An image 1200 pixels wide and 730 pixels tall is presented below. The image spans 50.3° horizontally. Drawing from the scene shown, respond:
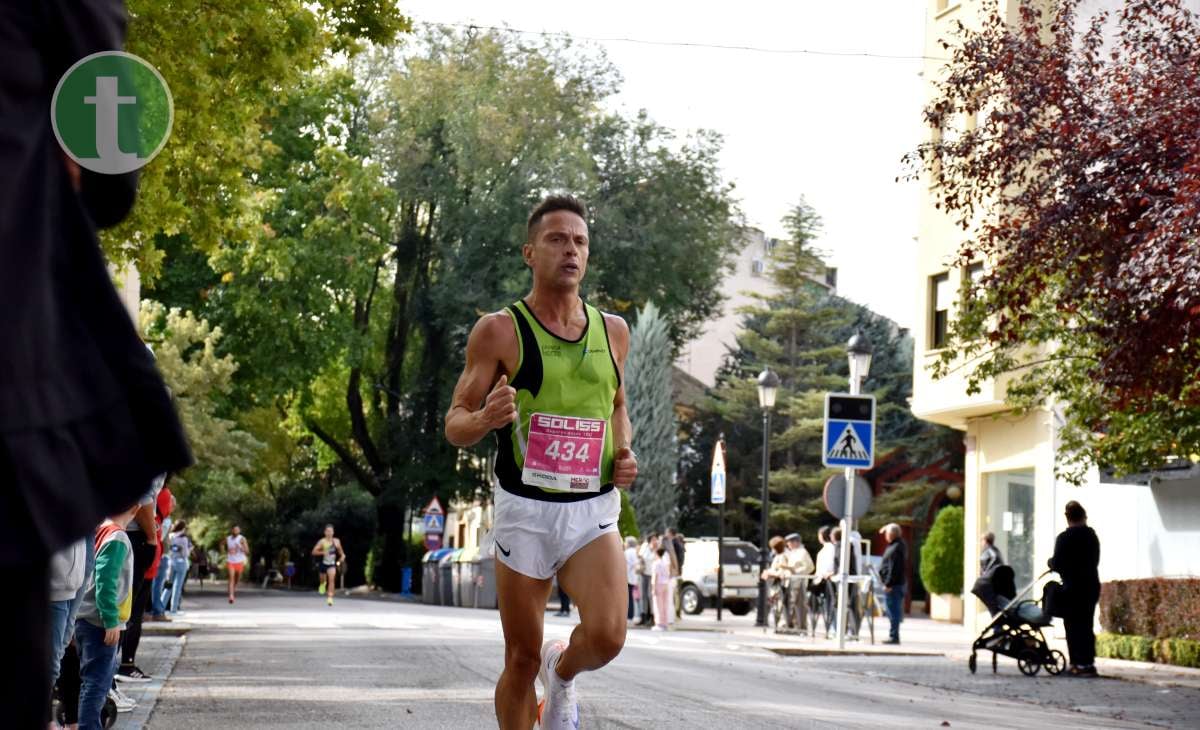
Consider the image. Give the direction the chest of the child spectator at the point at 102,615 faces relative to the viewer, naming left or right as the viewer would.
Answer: facing to the right of the viewer

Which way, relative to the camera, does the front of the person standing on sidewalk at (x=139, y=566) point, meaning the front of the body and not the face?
to the viewer's right

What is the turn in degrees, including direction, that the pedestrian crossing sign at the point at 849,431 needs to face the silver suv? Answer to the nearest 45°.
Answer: approximately 180°

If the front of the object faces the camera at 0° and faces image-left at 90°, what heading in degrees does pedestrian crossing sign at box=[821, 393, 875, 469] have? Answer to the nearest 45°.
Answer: approximately 0°

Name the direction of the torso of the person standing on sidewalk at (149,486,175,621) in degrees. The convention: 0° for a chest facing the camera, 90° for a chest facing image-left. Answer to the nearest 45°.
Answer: approximately 270°

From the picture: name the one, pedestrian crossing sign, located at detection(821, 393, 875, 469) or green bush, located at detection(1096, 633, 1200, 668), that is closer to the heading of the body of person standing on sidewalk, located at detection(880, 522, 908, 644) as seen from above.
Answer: the pedestrian crossing sign

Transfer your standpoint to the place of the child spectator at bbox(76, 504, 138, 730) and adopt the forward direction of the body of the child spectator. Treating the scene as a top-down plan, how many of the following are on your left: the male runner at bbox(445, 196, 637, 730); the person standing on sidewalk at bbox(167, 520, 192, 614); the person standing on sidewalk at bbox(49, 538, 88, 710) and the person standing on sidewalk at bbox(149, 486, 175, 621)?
2

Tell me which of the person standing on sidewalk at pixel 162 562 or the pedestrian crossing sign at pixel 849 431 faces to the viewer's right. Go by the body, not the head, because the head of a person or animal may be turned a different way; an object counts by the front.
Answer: the person standing on sidewalk

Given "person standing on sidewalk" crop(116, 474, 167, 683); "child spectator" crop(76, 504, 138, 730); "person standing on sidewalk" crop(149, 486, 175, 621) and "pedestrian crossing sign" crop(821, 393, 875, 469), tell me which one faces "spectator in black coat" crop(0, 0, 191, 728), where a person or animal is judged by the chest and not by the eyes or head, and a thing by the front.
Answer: the pedestrian crossing sign

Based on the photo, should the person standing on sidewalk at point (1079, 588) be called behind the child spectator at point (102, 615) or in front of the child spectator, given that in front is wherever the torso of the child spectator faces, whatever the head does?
in front

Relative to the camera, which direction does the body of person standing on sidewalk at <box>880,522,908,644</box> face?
to the viewer's left

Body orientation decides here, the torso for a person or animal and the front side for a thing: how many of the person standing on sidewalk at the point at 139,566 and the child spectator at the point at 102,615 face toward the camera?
0

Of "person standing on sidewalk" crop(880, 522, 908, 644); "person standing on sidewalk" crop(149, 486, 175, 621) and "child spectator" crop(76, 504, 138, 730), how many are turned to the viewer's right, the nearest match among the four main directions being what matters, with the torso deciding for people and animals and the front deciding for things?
2
